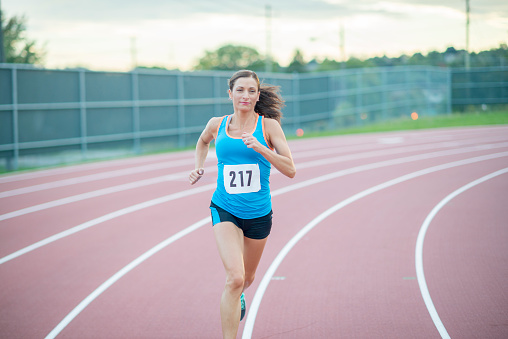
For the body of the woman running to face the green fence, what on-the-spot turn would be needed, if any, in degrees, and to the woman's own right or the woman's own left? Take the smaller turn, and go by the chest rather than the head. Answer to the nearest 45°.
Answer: approximately 180°

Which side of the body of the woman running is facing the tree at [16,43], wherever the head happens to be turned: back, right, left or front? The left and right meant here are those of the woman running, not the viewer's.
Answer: back

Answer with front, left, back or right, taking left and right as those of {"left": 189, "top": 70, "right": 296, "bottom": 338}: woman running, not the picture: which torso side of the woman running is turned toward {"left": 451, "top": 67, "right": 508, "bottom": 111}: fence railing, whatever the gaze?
back

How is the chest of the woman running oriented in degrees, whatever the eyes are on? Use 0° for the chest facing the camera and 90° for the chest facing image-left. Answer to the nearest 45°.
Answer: approximately 0°
